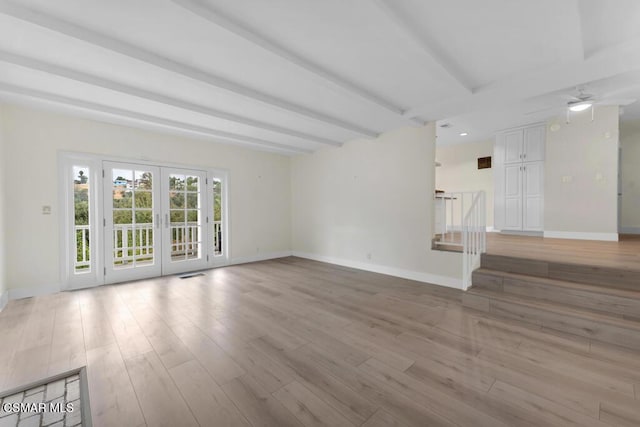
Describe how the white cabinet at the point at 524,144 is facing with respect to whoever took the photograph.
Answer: facing the viewer

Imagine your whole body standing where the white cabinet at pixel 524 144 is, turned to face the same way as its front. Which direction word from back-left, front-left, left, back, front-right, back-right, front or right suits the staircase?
front

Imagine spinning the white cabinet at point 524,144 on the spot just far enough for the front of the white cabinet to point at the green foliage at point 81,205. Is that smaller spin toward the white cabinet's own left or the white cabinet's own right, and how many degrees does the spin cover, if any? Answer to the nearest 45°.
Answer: approximately 45° to the white cabinet's own right

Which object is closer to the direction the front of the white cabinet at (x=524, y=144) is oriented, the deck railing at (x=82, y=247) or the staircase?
the staircase

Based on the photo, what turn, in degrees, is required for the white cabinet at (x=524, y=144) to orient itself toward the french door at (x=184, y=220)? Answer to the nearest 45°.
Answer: approximately 45° to its right

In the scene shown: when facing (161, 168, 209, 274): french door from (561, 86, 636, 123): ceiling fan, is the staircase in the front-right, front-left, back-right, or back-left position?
front-left

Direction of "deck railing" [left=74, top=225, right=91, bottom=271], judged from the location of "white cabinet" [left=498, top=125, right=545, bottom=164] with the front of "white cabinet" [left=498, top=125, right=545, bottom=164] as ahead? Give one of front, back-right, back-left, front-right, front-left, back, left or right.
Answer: front-right

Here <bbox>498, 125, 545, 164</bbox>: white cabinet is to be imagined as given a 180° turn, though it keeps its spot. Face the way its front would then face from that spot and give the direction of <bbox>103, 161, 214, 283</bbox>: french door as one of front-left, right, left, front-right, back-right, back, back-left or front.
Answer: back-left

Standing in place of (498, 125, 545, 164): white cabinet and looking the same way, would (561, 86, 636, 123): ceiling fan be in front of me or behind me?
in front
